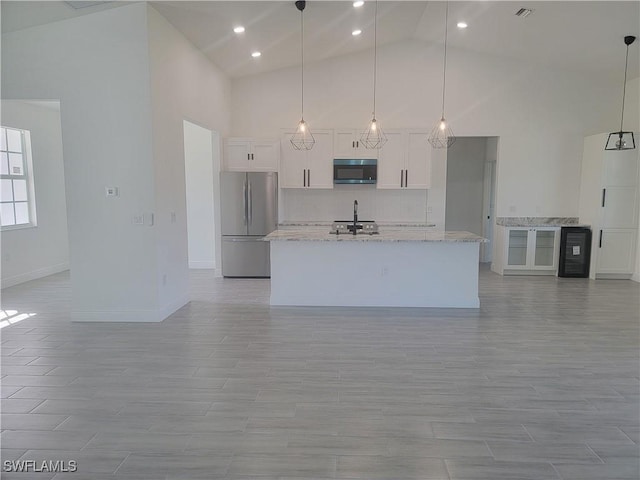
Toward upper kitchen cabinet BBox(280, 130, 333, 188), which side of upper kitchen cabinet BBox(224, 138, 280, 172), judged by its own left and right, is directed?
left

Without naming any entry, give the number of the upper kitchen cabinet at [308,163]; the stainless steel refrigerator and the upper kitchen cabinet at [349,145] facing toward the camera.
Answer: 3

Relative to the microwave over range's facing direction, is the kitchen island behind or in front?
in front

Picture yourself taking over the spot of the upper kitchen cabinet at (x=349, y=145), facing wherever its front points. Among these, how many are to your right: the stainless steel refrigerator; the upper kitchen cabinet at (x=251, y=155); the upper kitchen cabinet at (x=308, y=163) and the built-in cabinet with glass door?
3

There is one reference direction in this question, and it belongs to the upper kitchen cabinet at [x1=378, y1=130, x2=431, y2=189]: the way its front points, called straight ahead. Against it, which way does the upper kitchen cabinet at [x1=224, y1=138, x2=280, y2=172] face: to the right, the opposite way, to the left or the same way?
the same way

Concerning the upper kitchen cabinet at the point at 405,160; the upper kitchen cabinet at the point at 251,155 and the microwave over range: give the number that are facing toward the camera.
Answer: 3

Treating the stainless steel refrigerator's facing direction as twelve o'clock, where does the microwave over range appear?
The microwave over range is roughly at 9 o'clock from the stainless steel refrigerator.

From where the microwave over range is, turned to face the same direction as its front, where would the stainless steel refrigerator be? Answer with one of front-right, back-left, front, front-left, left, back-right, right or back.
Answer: right

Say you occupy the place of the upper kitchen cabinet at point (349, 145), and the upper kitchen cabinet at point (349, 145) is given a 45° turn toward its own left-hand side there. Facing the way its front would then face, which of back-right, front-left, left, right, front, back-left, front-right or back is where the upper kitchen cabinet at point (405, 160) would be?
front-left

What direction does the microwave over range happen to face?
toward the camera

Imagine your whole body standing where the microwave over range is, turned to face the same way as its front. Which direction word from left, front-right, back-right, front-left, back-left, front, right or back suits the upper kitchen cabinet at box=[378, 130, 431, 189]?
left

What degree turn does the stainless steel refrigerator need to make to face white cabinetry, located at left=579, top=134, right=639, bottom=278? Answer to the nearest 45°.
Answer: approximately 90° to its left

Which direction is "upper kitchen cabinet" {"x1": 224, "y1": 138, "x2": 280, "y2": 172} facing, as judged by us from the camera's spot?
facing the viewer

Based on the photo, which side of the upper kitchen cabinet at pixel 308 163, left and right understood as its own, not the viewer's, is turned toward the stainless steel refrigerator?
right

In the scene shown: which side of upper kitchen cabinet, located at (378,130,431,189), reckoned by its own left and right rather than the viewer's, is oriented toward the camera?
front
